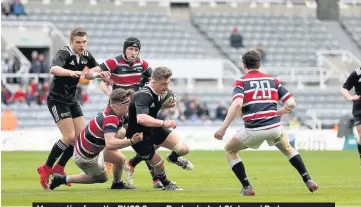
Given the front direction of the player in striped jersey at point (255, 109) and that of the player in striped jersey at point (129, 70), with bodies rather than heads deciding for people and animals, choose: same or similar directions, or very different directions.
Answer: very different directions

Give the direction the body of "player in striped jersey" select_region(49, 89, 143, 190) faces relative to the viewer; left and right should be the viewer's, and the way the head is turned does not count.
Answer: facing to the right of the viewer

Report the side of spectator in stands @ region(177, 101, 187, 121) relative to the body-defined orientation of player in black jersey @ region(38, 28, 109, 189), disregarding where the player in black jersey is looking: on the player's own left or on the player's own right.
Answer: on the player's own left

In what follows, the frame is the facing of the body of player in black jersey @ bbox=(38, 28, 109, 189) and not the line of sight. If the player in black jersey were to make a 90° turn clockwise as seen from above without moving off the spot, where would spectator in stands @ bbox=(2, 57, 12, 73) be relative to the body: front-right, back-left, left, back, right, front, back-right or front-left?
back-right

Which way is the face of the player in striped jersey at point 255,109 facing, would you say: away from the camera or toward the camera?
away from the camera

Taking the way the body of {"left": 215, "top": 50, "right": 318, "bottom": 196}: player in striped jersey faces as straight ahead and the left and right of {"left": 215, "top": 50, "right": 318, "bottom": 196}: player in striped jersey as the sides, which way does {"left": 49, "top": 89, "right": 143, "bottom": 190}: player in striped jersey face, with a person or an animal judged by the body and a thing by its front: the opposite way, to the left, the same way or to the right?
to the right

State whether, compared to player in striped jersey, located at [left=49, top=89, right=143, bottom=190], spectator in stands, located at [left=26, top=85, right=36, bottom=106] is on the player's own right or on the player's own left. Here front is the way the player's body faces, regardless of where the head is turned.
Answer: on the player's own left

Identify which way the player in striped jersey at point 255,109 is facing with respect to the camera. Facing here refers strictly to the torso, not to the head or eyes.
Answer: away from the camera

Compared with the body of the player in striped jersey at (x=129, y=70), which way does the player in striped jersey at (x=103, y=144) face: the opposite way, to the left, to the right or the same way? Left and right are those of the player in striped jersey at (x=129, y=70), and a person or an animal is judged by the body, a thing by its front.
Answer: to the left
